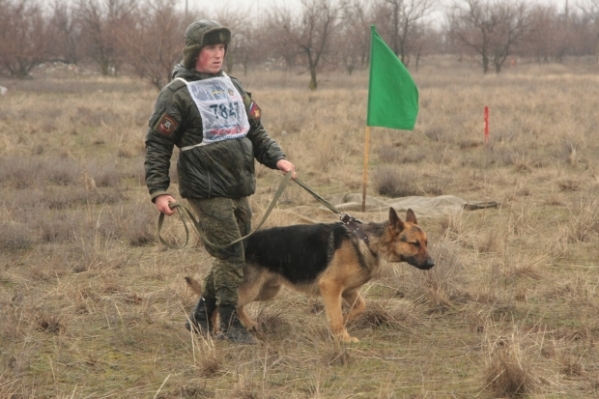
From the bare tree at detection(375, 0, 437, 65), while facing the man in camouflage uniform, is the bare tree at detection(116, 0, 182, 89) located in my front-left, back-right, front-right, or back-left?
front-right

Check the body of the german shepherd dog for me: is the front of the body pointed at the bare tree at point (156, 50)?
no

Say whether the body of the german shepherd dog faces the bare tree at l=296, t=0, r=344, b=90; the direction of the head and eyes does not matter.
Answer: no

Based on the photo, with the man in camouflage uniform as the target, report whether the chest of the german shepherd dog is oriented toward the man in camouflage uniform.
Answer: no

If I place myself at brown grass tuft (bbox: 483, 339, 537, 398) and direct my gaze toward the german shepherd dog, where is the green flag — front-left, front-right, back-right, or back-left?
front-right

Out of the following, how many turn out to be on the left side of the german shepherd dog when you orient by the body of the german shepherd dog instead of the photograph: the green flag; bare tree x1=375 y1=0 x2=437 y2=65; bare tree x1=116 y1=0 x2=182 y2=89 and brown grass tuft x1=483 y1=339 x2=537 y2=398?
3

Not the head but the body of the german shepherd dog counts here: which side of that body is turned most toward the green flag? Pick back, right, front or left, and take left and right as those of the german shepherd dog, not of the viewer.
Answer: left

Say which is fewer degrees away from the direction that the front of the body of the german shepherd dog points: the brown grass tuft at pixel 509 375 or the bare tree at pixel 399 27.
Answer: the brown grass tuft

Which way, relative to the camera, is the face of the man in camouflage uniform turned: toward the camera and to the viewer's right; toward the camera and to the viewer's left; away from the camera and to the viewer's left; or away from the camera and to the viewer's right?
toward the camera and to the viewer's right

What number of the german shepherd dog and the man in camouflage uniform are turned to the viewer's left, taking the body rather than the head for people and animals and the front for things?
0

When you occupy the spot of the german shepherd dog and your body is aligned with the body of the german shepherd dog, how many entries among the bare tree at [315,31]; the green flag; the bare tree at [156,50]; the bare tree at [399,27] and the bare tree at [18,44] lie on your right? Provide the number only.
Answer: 0

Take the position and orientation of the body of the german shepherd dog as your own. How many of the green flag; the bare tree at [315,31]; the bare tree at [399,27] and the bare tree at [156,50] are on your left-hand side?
4

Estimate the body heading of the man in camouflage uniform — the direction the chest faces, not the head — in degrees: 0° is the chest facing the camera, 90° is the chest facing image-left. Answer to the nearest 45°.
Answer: approximately 315°

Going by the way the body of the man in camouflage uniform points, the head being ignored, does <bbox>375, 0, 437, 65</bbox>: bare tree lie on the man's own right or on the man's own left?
on the man's own left

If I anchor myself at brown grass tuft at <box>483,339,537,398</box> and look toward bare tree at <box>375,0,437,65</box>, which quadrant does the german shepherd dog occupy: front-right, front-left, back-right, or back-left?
front-left

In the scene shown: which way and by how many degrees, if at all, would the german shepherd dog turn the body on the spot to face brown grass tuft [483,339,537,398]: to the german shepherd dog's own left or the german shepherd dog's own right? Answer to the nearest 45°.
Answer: approximately 45° to the german shepherd dog's own right

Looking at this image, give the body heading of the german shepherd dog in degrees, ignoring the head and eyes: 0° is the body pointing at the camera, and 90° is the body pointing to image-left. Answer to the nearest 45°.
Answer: approximately 270°
